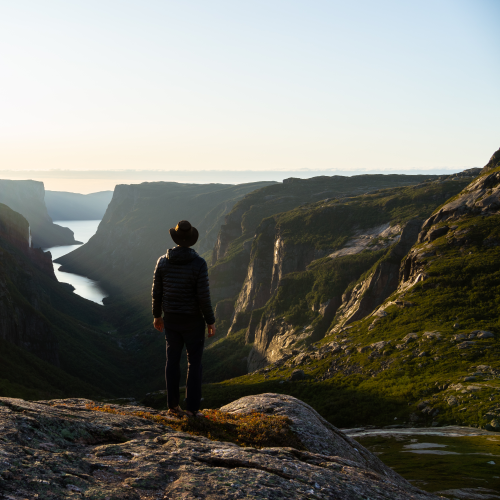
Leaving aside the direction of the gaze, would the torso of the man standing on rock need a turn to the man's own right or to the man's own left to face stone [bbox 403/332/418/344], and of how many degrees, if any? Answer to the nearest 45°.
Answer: approximately 45° to the man's own right

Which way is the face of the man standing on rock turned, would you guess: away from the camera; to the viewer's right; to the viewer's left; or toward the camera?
away from the camera

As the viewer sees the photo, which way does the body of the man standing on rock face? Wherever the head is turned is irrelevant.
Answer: away from the camera

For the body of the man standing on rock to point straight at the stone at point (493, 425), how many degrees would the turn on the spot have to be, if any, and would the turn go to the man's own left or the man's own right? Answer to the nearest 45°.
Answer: approximately 45° to the man's own right

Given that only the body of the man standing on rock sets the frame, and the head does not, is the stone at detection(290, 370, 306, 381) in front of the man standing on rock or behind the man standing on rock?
in front
